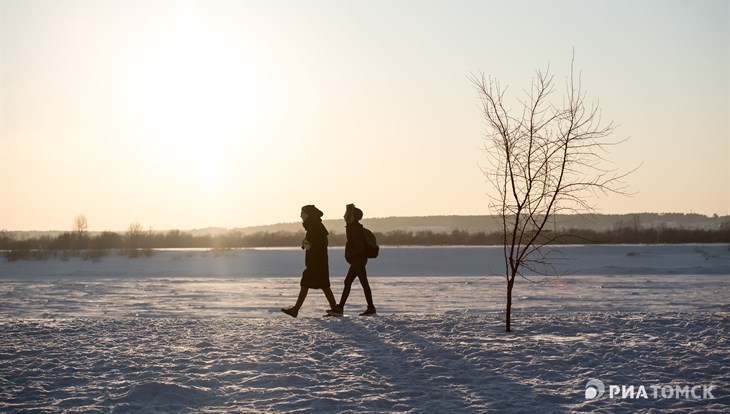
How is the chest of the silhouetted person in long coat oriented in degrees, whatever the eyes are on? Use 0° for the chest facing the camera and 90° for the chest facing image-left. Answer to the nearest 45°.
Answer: approximately 90°

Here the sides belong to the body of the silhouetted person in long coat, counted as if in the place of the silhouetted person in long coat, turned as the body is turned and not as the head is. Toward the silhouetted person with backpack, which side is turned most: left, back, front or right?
back

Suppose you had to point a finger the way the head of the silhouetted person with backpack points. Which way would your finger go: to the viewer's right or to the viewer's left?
to the viewer's left

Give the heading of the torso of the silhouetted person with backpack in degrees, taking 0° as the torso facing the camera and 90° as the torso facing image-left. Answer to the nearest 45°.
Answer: approximately 90°

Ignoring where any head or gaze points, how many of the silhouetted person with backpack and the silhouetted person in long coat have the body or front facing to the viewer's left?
2

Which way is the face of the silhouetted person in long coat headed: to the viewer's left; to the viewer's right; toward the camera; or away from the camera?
to the viewer's left

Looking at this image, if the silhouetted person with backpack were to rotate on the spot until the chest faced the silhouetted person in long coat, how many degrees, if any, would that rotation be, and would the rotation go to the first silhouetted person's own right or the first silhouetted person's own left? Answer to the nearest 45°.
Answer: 0° — they already face them
